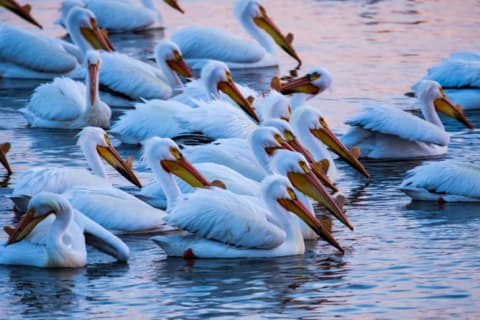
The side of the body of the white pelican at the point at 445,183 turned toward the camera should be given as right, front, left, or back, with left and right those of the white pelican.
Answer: right

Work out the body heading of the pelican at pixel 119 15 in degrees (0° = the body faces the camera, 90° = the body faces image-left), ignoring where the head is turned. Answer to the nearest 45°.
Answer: approximately 270°

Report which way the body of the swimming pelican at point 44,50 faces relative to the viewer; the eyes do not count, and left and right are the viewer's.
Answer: facing to the right of the viewer

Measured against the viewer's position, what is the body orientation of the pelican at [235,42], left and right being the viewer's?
facing to the right of the viewer

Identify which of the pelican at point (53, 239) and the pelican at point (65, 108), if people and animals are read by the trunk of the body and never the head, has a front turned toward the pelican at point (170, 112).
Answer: the pelican at point (65, 108)

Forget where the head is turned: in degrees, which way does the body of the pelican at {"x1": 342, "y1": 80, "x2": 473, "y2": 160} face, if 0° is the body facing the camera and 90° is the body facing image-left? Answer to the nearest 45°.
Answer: approximately 270°

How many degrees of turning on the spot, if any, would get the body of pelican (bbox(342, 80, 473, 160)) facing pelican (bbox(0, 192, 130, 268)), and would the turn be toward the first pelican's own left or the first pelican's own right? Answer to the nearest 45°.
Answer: approximately 135° to the first pelican's own right

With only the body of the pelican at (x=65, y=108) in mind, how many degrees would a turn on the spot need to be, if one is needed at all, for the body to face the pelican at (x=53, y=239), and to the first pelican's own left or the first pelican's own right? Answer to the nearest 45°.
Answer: approximately 45° to the first pelican's own right

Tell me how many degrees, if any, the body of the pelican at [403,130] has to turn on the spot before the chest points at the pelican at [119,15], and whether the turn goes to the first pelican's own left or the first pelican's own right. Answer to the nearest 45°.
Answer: approximately 135° to the first pelican's own left

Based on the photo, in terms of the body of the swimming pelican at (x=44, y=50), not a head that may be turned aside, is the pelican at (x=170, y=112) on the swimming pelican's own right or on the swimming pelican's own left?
on the swimming pelican's own right

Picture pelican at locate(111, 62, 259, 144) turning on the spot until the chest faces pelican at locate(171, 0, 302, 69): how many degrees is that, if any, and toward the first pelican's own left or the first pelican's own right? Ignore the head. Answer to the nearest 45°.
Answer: approximately 90° to the first pelican's own left

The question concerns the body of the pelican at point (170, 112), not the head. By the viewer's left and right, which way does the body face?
facing to the right of the viewer
